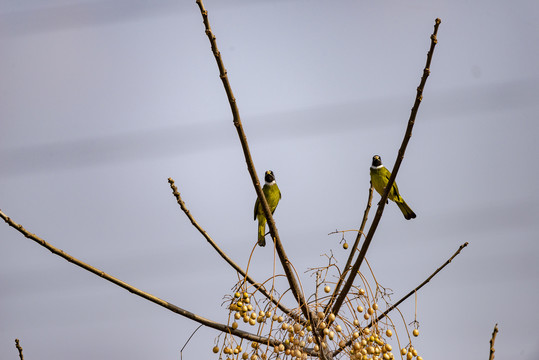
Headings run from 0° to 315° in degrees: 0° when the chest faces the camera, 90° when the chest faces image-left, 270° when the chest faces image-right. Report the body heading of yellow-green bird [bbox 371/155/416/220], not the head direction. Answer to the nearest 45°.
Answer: approximately 45°
